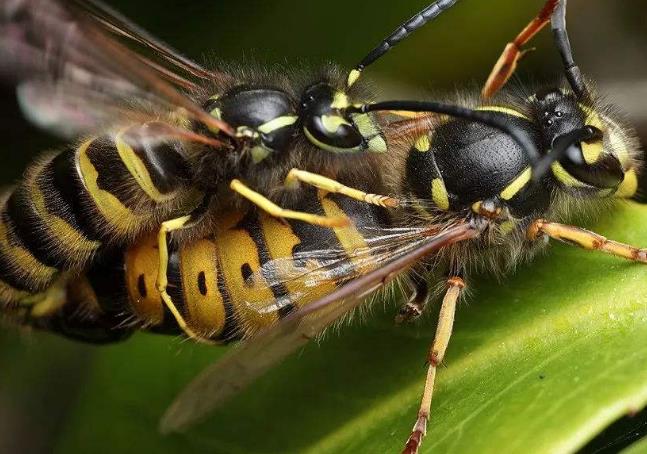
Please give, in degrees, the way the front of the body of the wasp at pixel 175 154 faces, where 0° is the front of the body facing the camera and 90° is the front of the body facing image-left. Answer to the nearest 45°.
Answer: approximately 270°

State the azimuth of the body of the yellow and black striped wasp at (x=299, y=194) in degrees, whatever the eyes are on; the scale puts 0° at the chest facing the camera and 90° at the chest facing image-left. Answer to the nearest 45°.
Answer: approximately 270°
